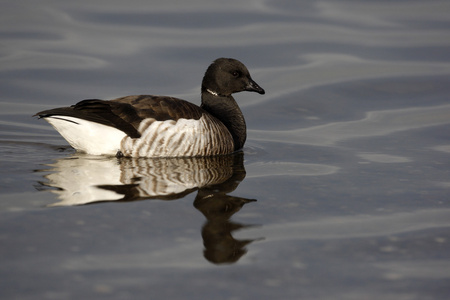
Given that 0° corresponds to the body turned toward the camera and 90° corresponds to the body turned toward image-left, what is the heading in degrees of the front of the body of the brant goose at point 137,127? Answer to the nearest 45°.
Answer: approximately 270°
